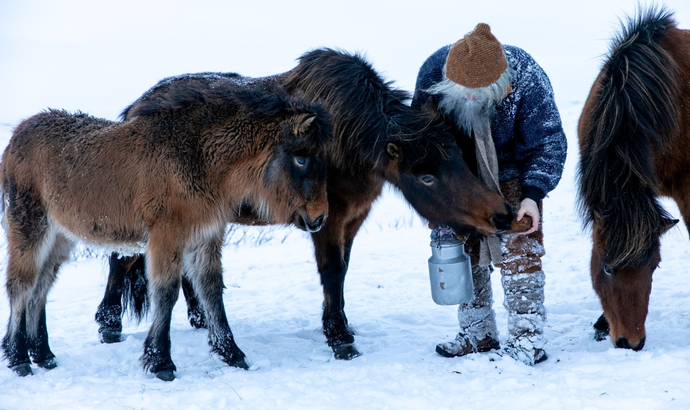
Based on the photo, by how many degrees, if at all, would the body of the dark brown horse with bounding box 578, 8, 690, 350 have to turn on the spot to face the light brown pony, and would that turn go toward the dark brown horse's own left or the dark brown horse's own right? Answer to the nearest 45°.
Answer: approximately 45° to the dark brown horse's own right

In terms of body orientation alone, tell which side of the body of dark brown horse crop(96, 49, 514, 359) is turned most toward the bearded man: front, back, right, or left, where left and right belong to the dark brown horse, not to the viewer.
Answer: front

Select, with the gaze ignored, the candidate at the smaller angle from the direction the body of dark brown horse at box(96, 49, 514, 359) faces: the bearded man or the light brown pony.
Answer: the bearded man

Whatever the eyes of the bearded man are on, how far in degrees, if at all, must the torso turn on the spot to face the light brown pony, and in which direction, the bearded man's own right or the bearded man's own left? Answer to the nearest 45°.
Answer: approximately 45° to the bearded man's own right

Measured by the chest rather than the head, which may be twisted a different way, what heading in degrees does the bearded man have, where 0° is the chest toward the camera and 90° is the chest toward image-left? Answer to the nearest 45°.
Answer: approximately 45°

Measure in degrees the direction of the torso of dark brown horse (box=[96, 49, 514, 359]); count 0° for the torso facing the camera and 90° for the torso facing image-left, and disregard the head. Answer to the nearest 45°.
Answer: approximately 315°

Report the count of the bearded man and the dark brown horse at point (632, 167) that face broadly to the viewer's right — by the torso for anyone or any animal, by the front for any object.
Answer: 0
